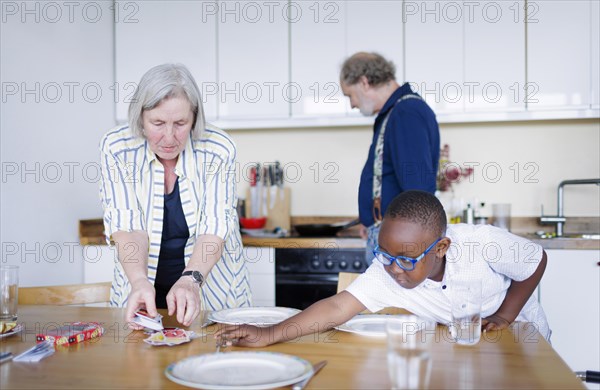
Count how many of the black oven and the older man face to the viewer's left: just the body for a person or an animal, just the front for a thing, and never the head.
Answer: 1

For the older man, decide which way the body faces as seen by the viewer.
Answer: to the viewer's left

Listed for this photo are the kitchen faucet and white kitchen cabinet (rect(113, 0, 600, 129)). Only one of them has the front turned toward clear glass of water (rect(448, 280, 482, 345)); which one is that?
the white kitchen cabinet

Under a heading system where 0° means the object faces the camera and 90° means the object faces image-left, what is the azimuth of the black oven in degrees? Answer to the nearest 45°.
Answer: approximately 0°

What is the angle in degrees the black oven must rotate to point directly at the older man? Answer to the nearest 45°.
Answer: approximately 45° to its left
